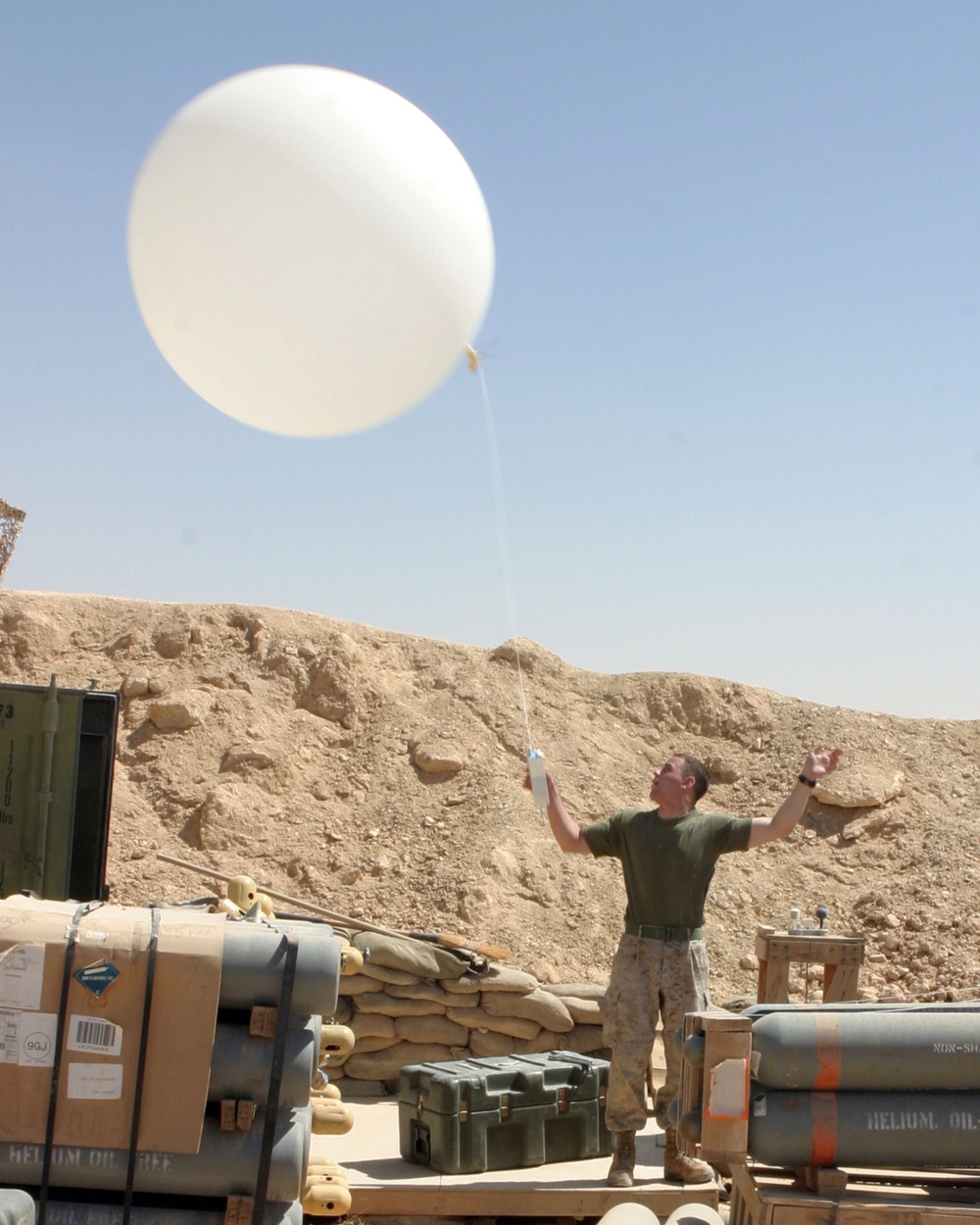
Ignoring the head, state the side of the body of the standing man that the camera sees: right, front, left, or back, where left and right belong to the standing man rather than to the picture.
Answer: front

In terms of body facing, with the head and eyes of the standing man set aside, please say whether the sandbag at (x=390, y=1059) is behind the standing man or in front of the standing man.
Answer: behind

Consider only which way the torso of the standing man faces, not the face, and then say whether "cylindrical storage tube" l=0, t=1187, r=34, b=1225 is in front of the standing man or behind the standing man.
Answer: in front

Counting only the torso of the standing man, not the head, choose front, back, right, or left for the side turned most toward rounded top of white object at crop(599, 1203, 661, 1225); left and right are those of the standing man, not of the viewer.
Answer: front

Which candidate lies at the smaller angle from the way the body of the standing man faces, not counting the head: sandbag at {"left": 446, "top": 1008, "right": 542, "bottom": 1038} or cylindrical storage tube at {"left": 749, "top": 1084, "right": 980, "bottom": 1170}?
the cylindrical storage tube

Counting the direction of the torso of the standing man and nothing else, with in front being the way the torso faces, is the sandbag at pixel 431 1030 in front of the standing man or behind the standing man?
behind

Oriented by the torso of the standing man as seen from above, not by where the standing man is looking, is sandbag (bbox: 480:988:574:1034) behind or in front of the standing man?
behind

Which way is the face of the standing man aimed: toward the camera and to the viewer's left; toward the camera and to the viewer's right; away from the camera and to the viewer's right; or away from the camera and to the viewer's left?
toward the camera and to the viewer's left

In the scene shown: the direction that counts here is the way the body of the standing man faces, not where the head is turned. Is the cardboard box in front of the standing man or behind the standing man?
in front

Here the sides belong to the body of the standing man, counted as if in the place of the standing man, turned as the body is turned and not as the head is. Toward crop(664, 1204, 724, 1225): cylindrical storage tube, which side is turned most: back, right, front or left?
front
